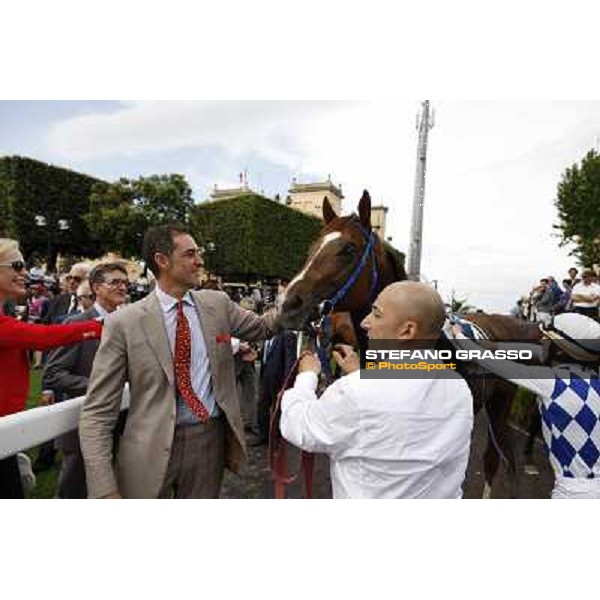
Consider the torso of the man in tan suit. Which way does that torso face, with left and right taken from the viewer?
facing the viewer and to the right of the viewer

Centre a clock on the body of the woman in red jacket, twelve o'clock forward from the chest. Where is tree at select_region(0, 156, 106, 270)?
The tree is roughly at 9 o'clock from the woman in red jacket.

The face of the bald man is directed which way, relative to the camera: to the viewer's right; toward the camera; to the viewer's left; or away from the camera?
to the viewer's left

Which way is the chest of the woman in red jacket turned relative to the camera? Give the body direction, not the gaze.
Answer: to the viewer's right

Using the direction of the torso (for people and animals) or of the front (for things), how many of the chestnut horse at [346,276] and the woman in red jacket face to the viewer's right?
1

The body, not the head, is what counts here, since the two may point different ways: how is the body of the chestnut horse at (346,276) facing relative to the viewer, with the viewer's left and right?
facing the viewer and to the left of the viewer

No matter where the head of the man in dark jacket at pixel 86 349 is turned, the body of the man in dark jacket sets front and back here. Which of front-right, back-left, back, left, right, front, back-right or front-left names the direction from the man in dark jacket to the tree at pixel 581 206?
front-left

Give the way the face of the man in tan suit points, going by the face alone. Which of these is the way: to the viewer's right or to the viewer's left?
to the viewer's right

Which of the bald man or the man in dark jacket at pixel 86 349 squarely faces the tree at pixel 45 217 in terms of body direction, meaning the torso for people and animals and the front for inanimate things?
the bald man

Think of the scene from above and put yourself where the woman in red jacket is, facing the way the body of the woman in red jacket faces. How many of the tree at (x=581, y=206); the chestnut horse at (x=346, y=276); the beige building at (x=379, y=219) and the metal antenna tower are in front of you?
4

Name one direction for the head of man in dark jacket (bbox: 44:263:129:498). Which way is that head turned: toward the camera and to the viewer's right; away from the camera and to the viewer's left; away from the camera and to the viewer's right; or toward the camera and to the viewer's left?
toward the camera and to the viewer's right

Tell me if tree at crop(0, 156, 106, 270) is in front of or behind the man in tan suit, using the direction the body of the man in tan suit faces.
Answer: behind

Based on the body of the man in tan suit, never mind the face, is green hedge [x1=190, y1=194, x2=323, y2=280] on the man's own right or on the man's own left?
on the man's own left

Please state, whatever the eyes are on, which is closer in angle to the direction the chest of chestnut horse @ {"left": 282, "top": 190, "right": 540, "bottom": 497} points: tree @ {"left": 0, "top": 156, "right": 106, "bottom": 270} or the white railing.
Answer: the white railing

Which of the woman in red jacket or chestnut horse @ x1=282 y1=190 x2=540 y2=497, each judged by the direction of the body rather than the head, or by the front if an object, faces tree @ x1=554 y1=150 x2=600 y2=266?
the woman in red jacket
